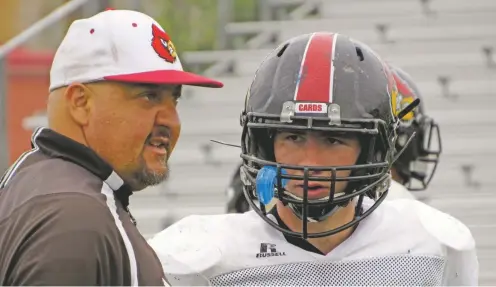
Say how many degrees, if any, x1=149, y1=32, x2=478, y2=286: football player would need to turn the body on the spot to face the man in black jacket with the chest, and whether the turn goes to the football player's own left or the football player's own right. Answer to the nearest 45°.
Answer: approximately 45° to the football player's own right

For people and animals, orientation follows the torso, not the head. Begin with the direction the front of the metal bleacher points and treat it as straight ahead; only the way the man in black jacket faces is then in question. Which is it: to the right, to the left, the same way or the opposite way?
to the left

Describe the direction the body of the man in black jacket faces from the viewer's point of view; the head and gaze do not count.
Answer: to the viewer's right

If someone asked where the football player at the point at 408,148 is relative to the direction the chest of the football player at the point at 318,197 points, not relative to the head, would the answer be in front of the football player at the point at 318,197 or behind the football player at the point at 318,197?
behind

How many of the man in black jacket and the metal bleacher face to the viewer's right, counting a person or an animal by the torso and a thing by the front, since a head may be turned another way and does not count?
1

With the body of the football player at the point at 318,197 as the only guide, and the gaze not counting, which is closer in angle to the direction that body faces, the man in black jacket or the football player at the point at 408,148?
the man in black jacket

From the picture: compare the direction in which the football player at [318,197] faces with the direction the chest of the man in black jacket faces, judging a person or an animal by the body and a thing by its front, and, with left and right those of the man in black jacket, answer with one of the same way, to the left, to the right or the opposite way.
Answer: to the right

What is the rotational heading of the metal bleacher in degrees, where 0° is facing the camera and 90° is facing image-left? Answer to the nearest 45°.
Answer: approximately 0°

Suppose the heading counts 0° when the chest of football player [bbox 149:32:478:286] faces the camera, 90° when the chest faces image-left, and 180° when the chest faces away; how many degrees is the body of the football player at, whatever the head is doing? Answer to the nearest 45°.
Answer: approximately 0°
